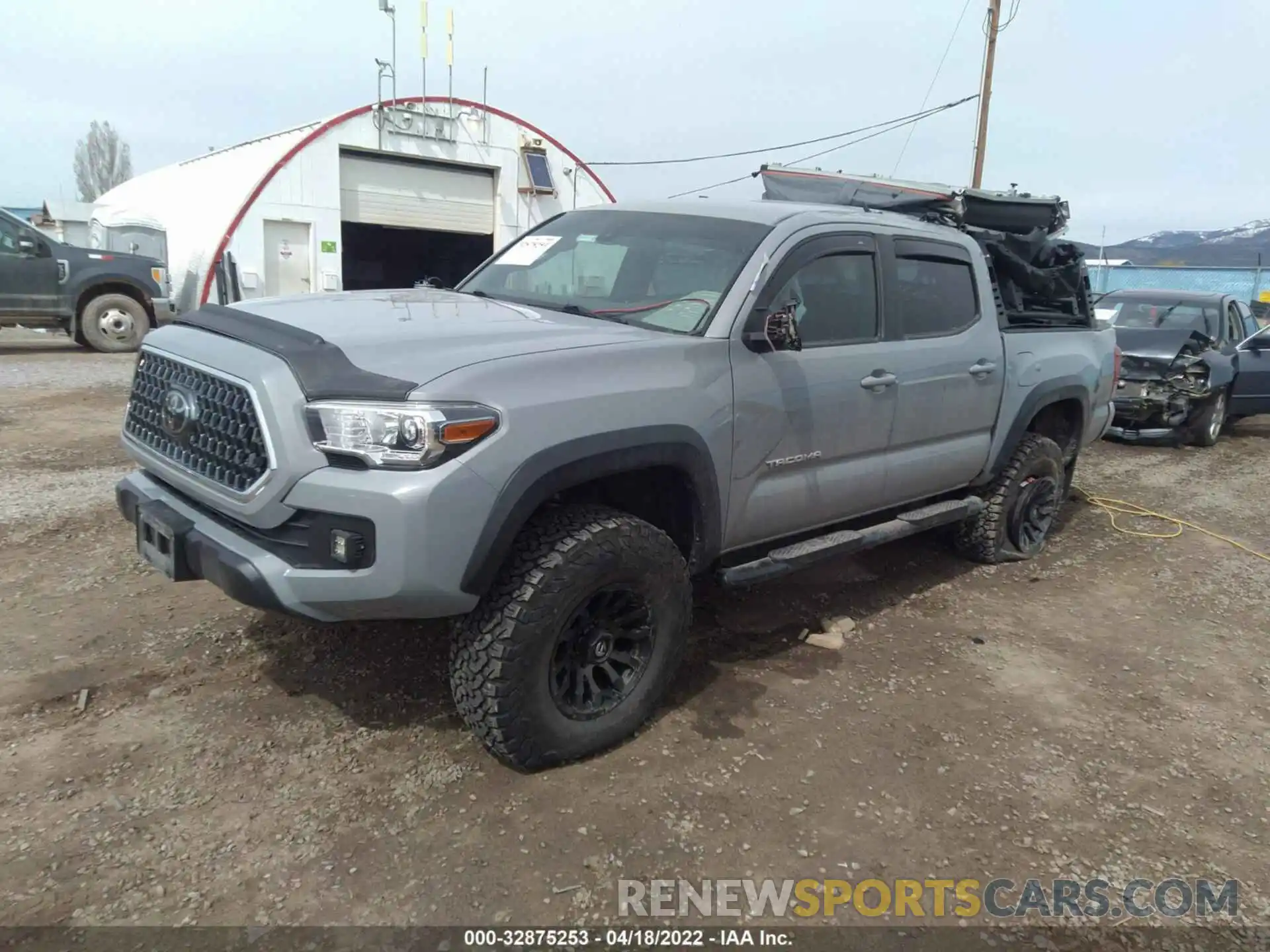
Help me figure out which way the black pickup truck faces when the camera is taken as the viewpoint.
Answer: facing to the right of the viewer

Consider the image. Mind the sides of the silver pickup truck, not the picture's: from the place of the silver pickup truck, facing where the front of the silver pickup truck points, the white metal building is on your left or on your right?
on your right

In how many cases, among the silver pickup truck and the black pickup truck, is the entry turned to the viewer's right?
1

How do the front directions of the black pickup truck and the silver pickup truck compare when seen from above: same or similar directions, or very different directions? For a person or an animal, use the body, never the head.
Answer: very different directions

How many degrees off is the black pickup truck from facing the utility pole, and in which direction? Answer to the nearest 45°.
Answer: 0° — it already faces it

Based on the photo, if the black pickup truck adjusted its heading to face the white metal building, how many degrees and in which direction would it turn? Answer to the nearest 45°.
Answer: approximately 45° to its left

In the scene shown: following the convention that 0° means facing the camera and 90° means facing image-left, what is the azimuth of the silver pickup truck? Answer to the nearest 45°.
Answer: approximately 45°

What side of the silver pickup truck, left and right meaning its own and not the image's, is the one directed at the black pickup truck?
right

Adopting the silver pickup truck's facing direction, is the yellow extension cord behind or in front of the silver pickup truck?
behind
